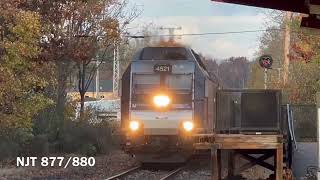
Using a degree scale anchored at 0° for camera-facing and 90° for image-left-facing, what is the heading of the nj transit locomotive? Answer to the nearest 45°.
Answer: approximately 0°

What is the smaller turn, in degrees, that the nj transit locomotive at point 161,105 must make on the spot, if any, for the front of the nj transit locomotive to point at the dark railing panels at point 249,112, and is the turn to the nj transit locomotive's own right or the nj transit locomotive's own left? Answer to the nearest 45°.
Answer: approximately 45° to the nj transit locomotive's own left
